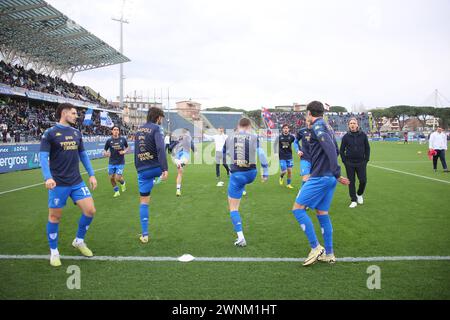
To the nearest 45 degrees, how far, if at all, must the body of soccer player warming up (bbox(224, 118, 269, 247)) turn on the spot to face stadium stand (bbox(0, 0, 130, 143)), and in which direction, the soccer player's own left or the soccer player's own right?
approximately 45° to the soccer player's own left

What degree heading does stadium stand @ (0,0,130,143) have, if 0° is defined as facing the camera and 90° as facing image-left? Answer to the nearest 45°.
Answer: approximately 315°

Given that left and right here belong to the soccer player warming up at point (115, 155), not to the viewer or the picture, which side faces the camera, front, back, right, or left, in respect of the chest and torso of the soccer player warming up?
front

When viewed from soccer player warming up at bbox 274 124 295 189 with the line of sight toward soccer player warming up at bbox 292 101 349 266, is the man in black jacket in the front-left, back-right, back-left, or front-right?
front-left

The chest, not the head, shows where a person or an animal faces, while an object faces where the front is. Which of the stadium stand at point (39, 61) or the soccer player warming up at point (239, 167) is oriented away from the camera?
the soccer player warming up

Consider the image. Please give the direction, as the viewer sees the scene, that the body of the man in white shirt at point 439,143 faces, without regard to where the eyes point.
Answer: toward the camera

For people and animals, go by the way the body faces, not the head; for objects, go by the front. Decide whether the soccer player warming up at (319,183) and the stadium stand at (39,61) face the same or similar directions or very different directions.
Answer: very different directions

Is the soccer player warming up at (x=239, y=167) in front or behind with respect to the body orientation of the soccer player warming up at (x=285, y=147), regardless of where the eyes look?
in front

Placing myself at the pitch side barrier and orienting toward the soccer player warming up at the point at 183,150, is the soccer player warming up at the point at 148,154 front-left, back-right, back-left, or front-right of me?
front-right

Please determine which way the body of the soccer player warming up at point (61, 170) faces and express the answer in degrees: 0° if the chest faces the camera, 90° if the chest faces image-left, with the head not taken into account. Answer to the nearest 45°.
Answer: approximately 315°

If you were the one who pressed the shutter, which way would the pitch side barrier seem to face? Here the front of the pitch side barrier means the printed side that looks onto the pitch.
facing the viewer and to the right of the viewer

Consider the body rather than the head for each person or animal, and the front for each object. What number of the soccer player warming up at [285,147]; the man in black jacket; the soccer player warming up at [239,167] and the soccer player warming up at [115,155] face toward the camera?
3

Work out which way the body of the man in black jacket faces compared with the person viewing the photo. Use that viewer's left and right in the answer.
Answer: facing the viewer

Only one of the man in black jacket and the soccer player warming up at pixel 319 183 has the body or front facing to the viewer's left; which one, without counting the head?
the soccer player warming up

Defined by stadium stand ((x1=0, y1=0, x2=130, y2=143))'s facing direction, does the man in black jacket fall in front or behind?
in front

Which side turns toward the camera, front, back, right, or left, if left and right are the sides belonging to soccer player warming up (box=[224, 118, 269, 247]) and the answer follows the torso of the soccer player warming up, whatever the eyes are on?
back
